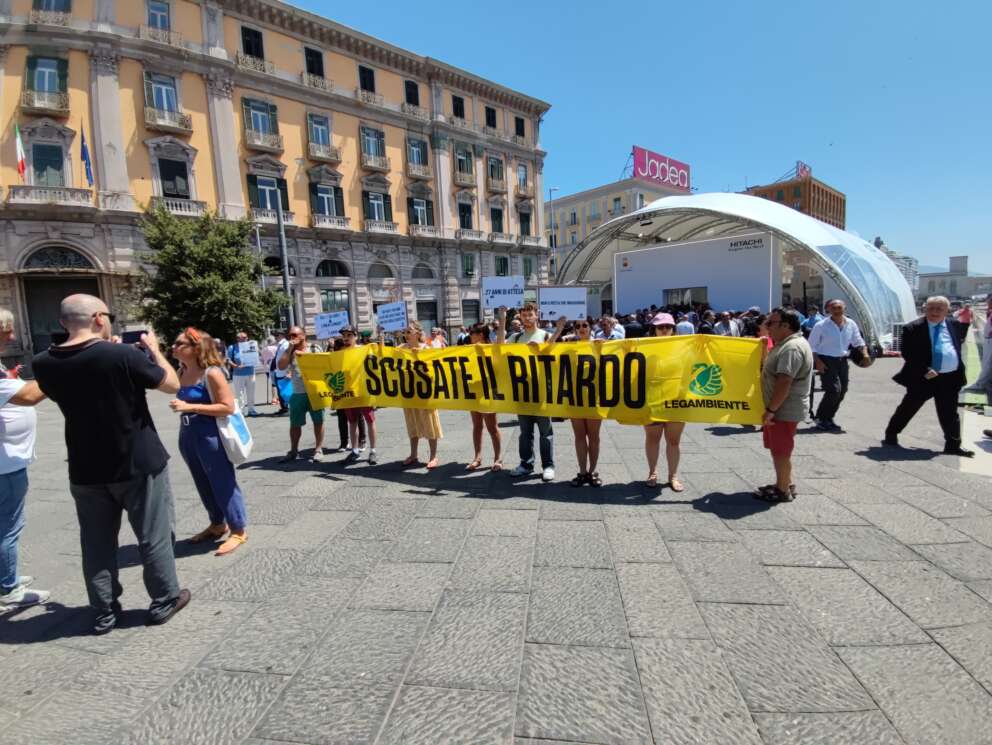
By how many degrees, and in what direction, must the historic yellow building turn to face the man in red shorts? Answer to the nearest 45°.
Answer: approximately 45° to its right

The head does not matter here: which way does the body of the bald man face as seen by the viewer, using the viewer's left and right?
facing away from the viewer and to the right of the viewer

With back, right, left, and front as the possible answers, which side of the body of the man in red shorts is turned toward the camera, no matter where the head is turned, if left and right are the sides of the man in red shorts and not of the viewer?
left

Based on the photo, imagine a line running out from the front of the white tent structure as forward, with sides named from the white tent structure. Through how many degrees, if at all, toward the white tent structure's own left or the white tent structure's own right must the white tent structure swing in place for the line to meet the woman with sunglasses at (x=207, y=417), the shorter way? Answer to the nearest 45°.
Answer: approximately 45° to the white tent structure's own left

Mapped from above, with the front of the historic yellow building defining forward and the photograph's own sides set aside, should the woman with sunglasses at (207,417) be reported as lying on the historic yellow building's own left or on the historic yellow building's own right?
on the historic yellow building's own right

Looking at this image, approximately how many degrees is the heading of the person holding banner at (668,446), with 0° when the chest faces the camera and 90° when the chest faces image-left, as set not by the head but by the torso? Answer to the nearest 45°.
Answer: approximately 0°

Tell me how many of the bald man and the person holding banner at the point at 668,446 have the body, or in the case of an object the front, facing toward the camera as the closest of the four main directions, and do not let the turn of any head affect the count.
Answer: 1

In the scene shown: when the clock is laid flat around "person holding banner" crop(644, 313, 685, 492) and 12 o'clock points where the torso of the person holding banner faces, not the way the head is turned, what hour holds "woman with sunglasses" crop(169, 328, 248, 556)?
The woman with sunglasses is roughly at 2 o'clock from the person holding banner.

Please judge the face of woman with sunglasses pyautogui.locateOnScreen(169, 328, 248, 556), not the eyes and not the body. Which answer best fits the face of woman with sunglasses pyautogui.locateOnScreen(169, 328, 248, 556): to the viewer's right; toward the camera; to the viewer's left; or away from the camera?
to the viewer's left

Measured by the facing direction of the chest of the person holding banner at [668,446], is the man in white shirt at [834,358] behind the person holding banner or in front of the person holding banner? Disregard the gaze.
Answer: behind

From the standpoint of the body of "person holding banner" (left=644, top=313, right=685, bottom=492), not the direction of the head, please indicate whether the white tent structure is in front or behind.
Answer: behind

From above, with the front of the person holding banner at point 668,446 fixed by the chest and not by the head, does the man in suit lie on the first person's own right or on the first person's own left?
on the first person's own left
